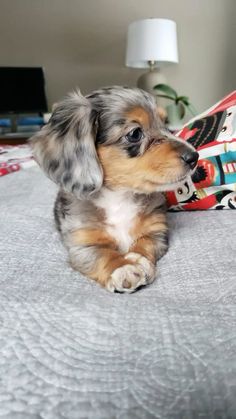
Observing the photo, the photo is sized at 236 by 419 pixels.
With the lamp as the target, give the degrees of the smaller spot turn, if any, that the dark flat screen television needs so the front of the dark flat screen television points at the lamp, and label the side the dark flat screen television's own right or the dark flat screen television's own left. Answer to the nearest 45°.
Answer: approximately 45° to the dark flat screen television's own left

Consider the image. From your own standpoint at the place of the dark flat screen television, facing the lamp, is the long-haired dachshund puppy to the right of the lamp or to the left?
right

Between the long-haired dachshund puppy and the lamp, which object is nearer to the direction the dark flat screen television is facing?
the long-haired dachshund puppy

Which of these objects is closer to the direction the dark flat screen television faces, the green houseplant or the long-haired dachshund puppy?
the long-haired dachshund puppy

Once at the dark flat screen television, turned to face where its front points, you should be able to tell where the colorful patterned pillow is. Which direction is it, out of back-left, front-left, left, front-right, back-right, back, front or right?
front

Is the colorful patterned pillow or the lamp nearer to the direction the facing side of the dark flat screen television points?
the colorful patterned pillow

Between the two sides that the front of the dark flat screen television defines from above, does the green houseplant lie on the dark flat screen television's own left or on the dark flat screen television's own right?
on the dark flat screen television's own left

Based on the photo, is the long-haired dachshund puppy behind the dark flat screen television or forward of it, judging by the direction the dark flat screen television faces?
forward

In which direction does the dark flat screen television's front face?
toward the camera

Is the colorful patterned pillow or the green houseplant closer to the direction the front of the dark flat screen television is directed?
the colorful patterned pillow
